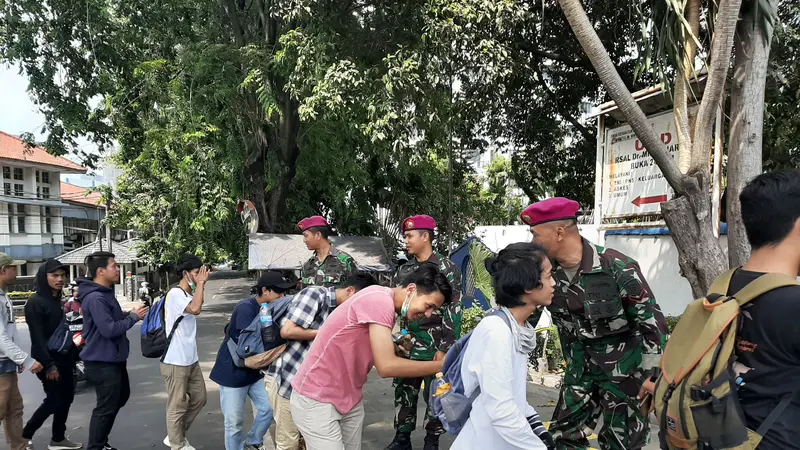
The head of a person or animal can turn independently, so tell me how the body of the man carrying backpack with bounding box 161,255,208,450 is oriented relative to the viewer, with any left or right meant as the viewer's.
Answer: facing to the right of the viewer

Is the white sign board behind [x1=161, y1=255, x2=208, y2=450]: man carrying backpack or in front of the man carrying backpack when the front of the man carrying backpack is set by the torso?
in front

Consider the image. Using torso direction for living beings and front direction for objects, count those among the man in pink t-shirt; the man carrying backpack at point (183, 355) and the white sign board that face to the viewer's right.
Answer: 2

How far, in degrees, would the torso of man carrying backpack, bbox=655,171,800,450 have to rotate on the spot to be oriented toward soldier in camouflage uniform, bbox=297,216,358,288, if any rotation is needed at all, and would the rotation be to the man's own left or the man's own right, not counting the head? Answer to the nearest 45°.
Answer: approximately 90° to the man's own left

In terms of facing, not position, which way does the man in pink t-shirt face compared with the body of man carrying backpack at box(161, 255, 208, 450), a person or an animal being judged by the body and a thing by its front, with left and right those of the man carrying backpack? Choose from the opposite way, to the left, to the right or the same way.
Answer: the same way

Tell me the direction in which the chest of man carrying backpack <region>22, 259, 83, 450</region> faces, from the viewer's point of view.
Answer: to the viewer's right

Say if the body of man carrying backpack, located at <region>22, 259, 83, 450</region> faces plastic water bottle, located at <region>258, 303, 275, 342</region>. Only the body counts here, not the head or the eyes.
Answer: no

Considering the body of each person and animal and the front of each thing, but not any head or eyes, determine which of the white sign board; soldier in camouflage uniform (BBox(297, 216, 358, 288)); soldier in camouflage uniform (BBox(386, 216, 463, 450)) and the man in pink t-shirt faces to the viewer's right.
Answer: the man in pink t-shirt

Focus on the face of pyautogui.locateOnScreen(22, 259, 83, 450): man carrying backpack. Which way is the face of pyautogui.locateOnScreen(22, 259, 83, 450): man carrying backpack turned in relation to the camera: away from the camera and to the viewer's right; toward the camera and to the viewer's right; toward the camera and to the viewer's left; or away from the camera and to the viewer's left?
toward the camera and to the viewer's right

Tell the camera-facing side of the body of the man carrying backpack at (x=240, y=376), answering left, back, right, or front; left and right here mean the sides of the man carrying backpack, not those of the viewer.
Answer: right

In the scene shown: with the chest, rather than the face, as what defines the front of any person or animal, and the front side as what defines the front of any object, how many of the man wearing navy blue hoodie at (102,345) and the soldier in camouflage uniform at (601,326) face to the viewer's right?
1

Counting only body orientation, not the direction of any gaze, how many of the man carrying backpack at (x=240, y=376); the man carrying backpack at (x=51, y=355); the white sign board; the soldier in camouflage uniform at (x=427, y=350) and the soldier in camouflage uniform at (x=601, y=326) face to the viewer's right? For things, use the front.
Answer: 2

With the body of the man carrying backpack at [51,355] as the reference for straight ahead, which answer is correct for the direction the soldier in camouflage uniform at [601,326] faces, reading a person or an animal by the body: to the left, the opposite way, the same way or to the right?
the opposite way

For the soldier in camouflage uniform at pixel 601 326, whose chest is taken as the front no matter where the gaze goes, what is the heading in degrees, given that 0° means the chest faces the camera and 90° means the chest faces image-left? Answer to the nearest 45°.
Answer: approximately 45°

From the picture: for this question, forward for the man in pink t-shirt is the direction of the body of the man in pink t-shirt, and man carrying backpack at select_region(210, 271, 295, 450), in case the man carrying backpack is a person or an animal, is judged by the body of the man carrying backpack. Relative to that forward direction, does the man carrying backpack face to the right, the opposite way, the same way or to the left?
the same way

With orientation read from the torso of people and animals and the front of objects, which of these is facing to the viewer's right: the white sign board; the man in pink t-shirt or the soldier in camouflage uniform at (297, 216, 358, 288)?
the man in pink t-shirt

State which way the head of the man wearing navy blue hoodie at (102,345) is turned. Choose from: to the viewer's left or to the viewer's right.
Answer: to the viewer's right
